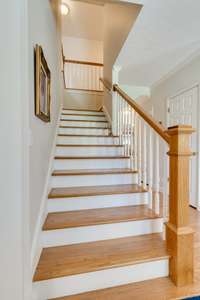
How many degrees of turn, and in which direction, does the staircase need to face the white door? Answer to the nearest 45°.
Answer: approximately 135° to its left

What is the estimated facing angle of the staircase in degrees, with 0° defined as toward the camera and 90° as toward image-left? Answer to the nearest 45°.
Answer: approximately 0°
